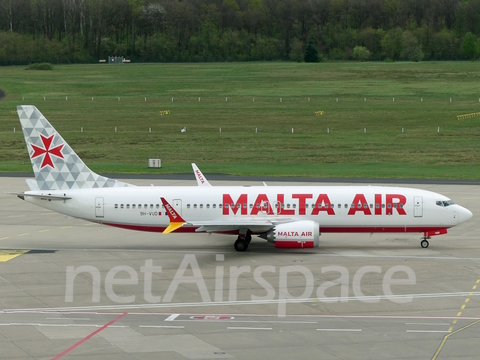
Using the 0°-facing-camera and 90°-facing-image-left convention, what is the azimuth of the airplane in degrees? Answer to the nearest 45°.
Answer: approximately 270°
